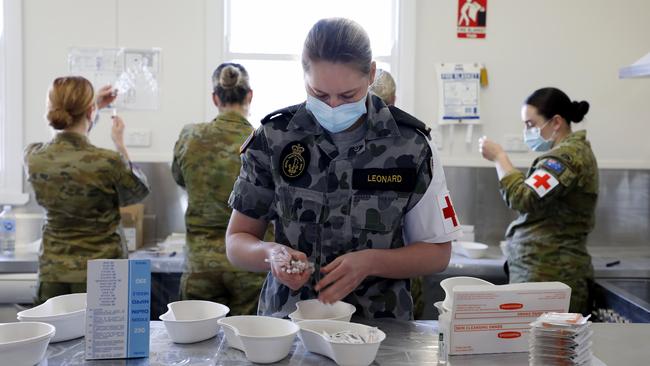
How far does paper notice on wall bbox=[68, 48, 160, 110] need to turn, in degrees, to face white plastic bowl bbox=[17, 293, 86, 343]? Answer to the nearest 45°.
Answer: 0° — it already faces it

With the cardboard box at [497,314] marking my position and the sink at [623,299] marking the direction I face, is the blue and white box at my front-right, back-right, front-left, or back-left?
back-left

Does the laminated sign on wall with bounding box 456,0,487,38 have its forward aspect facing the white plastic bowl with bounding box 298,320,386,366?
yes

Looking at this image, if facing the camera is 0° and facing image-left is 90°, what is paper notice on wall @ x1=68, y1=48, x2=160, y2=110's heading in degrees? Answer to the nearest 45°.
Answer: approximately 0°

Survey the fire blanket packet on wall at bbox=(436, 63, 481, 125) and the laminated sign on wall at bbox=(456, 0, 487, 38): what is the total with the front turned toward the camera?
2

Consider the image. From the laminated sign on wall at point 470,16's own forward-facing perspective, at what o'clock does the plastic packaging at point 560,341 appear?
The plastic packaging is roughly at 12 o'clock from the laminated sign on wall.

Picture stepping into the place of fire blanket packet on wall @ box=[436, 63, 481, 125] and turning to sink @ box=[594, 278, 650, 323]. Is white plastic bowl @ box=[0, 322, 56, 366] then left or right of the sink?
right
